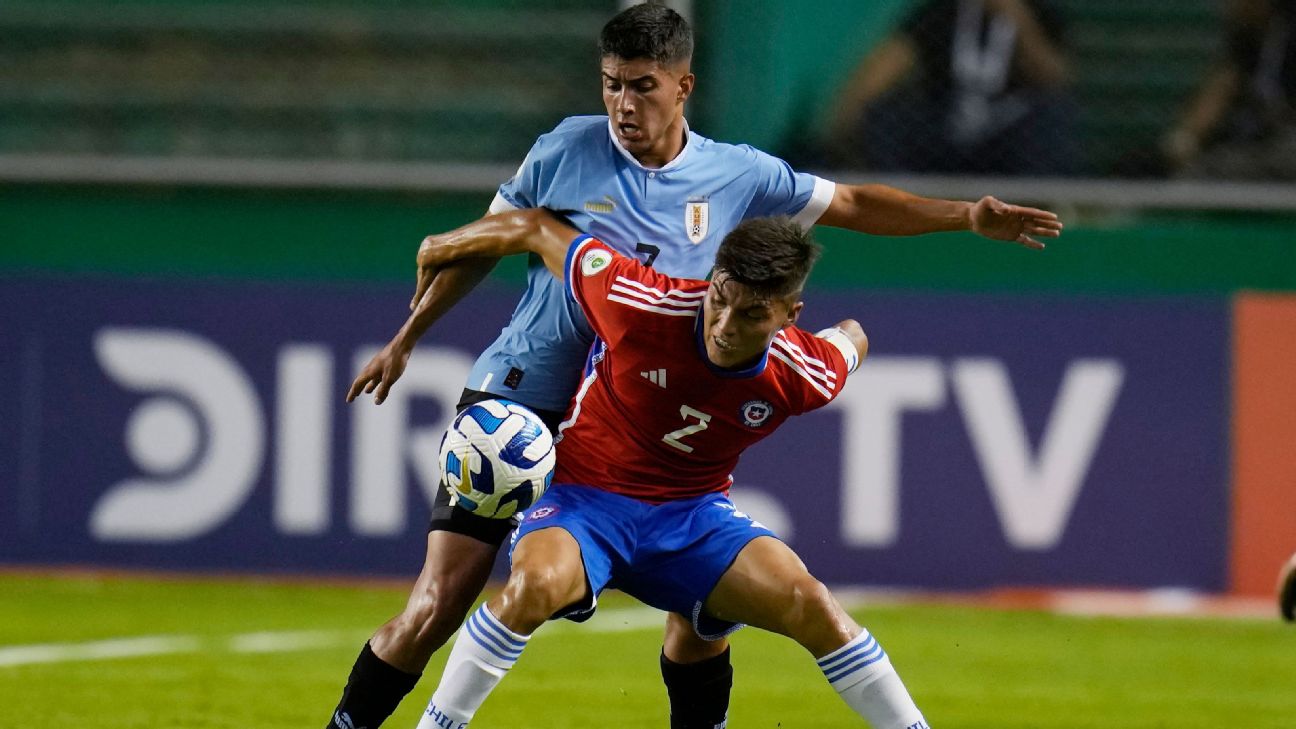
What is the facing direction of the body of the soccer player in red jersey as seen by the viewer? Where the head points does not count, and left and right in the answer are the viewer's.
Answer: facing the viewer

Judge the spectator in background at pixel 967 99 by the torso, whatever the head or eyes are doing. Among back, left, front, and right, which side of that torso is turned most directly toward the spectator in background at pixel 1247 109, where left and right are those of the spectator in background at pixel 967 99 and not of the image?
left

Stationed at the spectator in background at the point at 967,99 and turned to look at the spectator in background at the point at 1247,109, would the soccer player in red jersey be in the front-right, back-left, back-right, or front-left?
back-right

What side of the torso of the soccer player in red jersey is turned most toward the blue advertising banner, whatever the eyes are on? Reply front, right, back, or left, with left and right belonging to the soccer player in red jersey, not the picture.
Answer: back

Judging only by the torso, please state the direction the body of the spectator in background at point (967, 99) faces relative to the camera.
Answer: toward the camera

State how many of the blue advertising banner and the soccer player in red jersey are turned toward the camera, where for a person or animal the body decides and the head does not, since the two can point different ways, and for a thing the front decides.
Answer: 2

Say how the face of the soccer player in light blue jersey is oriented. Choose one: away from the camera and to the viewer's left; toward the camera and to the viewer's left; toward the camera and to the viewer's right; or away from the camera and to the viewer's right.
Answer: toward the camera and to the viewer's left

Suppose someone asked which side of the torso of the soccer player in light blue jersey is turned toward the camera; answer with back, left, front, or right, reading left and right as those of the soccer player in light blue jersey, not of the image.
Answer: front

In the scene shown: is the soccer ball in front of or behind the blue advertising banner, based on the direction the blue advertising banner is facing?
in front
